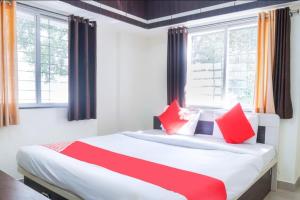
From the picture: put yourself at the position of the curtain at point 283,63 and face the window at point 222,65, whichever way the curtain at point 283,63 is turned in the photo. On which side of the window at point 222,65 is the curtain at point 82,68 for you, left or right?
left

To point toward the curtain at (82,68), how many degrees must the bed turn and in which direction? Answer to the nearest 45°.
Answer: approximately 90° to its right

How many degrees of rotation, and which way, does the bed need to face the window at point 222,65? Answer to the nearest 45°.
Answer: approximately 180°

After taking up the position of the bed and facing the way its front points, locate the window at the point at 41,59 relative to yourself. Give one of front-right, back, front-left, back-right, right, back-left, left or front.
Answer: right

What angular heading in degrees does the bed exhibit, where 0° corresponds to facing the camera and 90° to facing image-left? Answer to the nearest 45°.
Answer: approximately 45°

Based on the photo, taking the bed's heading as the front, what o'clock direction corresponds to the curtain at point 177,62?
The curtain is roughly at 5 o'clock from the bed.
